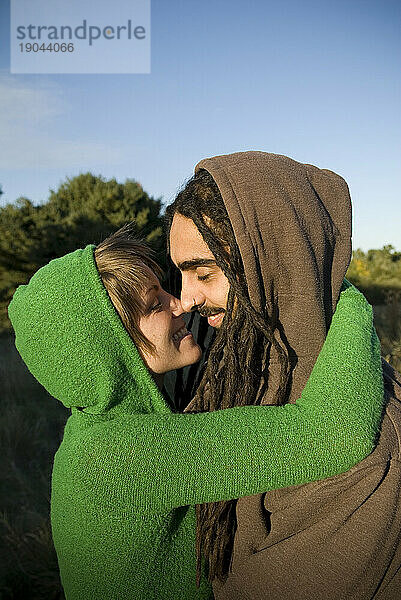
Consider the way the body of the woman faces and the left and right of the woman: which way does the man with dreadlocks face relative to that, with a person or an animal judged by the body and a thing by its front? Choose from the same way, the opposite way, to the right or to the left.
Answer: the opposite way

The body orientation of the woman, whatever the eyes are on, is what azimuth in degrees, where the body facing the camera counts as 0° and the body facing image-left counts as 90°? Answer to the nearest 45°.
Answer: approximately 270°

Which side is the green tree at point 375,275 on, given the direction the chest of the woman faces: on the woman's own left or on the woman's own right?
on the woman's own left

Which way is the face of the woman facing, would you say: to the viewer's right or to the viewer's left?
to the viewer's right

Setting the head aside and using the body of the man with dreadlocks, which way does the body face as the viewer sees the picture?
to the viewer's left

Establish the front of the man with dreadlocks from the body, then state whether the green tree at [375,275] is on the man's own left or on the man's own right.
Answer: on the man's own right

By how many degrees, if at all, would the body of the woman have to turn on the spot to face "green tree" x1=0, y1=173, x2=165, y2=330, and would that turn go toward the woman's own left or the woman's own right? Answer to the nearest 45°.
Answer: approximately 90° to the woman's own left
